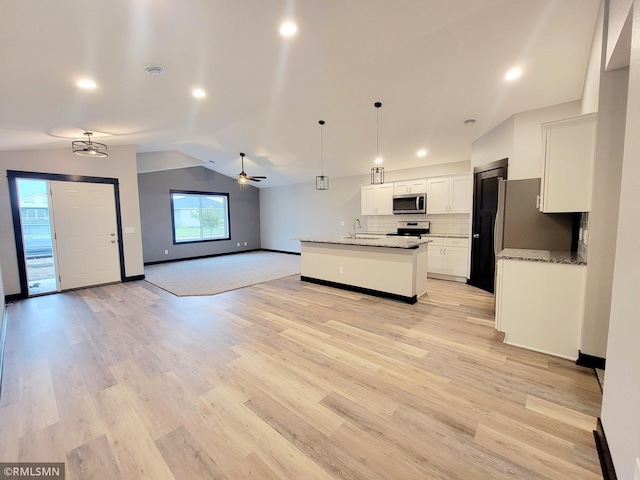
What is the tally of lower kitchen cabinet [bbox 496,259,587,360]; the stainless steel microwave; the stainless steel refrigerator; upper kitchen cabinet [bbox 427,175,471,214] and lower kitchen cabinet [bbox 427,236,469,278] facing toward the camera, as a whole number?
3

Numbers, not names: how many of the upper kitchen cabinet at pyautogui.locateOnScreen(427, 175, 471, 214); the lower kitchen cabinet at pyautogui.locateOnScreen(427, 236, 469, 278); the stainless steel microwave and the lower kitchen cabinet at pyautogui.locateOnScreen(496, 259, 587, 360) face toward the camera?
3

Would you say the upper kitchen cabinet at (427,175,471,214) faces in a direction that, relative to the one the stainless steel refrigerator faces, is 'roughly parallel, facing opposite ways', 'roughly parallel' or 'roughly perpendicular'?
roughly perpendicular

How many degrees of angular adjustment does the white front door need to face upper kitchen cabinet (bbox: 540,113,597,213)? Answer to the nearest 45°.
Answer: approximately 45° to its left

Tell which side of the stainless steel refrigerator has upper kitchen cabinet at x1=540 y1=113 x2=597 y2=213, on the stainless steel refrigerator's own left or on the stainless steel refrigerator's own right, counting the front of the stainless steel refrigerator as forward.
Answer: on the stainless steel refrigerator's own left

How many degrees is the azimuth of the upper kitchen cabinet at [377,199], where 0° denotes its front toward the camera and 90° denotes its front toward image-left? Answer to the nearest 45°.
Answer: approximately 0°

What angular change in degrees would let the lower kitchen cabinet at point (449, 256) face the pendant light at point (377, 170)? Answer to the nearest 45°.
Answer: approximately 45° to its right

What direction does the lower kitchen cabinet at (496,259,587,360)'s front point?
to the viewer's left
